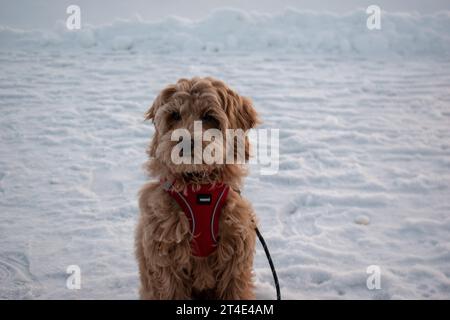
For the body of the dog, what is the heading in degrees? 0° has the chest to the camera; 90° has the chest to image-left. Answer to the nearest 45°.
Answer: approximately 0°
